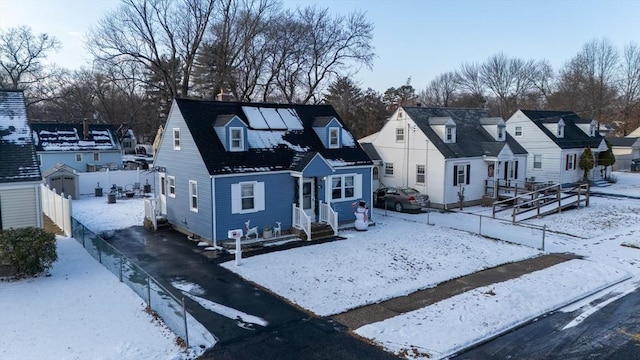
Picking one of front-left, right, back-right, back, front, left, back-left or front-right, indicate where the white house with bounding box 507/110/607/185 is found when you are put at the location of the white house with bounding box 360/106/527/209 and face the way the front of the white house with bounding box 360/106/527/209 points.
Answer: left

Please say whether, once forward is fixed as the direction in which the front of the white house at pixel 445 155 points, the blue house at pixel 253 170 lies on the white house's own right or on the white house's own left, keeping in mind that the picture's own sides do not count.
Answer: on the white house's own right

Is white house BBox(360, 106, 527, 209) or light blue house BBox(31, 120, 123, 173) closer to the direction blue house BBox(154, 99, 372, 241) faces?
the white house

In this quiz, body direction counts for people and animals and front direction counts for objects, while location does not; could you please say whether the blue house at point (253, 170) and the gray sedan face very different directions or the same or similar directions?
very different directions

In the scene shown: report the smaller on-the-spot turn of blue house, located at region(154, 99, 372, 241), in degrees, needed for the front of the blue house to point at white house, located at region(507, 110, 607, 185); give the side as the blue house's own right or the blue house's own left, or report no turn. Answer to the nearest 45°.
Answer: approximately 90° to the blue house's own left

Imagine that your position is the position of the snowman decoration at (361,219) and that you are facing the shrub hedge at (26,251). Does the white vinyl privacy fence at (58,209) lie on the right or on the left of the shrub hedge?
right

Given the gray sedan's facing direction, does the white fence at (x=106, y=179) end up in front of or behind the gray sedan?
in front

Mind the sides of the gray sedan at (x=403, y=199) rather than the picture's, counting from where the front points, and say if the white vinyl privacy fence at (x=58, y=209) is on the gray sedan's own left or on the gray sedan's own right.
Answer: on the gray sedan's own left

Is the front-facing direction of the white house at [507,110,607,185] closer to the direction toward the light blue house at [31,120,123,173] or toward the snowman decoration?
the snowman decoration

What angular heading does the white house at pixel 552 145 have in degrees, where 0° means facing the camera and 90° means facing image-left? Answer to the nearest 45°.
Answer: approximately 315°

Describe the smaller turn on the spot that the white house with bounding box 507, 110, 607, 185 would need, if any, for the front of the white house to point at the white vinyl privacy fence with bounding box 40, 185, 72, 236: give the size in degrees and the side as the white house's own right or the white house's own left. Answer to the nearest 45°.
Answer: approximately 90° to the white house's own right

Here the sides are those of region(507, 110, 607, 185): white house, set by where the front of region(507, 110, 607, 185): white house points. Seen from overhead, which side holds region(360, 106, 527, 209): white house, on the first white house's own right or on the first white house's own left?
on the first white house's own right
